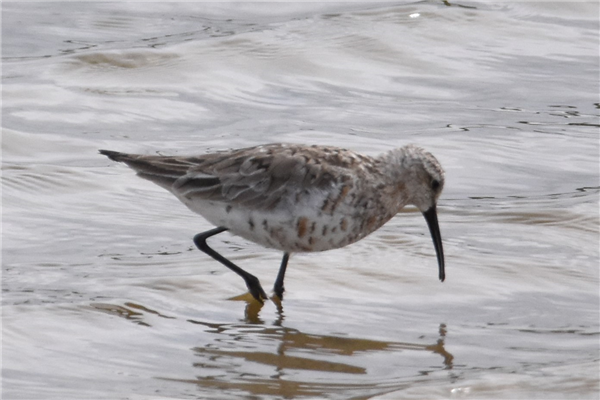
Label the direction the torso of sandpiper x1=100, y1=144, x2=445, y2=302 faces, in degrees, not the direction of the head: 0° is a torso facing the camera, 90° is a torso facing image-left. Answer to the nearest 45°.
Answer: approximately 270°
